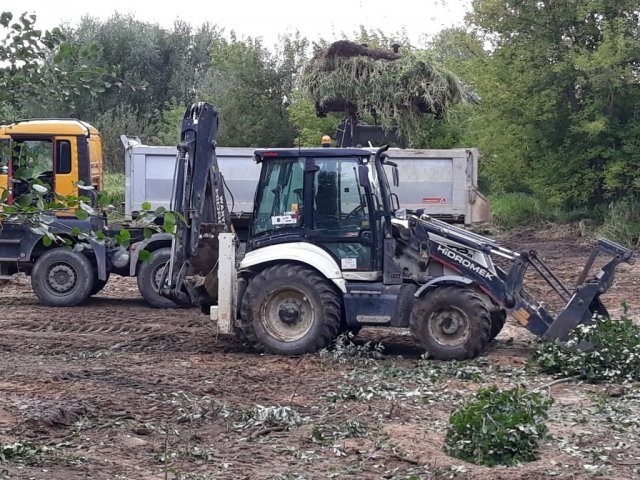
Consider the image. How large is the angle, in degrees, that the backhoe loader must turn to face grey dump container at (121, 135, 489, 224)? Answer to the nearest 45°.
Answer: approximately 90° to its left

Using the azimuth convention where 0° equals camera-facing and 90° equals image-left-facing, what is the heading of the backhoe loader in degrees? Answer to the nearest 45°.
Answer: approximately 270°

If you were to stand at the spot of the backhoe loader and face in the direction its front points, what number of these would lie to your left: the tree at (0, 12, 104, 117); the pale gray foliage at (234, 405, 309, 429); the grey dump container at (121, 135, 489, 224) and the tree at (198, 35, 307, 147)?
2

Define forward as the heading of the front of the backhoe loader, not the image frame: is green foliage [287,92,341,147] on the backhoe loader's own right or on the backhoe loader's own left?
on the backhoe loader's own left

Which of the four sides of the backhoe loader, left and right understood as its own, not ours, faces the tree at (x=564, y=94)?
left

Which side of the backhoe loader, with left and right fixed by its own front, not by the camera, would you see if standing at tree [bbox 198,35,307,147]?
left

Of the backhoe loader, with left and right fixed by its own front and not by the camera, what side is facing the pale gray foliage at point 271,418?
right
